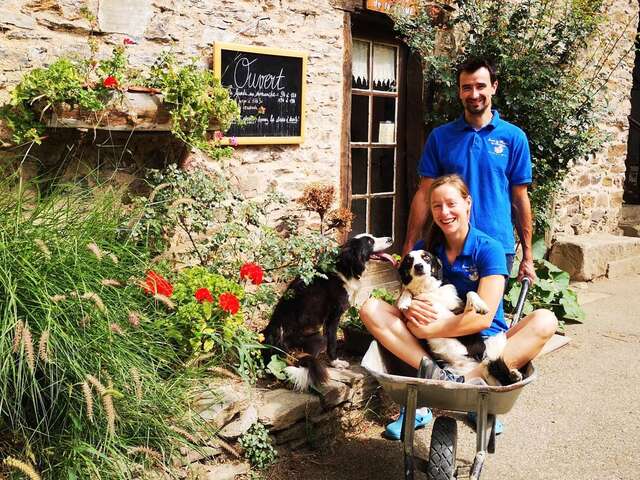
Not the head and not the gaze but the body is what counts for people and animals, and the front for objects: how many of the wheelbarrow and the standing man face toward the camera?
2

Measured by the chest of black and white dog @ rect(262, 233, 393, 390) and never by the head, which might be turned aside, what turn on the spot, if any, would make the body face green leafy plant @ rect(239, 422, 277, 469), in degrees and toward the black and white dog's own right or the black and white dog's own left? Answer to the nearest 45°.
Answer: approximately 90° to the black and white dog's own right

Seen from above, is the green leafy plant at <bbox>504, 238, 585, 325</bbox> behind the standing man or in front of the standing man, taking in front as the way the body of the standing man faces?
behind

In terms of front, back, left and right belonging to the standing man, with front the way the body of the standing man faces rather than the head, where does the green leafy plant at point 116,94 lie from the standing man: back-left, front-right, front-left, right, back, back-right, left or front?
right

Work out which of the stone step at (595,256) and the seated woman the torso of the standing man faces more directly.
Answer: the seated woman

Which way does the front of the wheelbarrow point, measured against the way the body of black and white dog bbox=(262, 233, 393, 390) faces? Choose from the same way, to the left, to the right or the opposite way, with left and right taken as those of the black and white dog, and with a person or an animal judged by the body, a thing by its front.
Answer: to the right

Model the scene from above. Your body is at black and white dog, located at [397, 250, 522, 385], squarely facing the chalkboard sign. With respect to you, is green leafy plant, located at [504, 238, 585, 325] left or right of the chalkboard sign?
right

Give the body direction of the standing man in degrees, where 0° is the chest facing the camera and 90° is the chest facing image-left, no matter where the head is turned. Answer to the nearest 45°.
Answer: approximately 0°

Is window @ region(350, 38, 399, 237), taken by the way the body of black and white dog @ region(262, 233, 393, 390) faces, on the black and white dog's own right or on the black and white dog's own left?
on the black and white dog's own left

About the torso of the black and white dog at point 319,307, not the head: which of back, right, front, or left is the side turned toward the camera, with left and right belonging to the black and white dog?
right

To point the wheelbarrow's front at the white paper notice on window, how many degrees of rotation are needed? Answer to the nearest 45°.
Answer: approximately 180°
